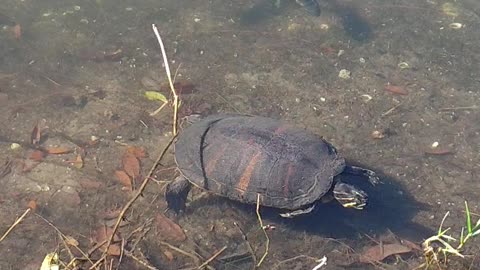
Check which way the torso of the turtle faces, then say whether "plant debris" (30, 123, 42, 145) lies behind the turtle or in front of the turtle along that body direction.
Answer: behind

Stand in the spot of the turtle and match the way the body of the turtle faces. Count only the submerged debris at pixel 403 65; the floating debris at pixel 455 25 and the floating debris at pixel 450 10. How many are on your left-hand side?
3

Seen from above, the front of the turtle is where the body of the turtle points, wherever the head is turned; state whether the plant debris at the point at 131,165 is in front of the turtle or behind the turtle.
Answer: behind

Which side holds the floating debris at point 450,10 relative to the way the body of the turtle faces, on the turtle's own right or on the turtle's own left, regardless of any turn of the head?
on the turtle's own left

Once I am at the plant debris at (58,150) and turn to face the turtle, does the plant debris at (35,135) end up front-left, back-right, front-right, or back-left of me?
back-left

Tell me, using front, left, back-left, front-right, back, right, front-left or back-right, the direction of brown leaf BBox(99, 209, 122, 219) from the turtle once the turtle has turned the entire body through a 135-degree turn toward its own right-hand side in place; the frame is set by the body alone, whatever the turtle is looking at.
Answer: front

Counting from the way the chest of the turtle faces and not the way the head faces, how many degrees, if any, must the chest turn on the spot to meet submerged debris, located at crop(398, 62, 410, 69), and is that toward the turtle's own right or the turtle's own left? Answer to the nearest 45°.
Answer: approximately 90° to the turtle's own left

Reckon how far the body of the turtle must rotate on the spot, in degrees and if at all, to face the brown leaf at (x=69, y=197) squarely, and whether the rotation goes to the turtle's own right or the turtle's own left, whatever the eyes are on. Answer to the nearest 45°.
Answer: approximately 135° to the turtle's own right

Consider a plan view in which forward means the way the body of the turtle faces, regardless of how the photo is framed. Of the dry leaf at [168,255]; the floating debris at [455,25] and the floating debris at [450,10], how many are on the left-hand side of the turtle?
2

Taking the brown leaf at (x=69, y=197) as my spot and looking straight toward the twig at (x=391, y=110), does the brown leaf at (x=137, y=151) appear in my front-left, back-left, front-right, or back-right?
front-left

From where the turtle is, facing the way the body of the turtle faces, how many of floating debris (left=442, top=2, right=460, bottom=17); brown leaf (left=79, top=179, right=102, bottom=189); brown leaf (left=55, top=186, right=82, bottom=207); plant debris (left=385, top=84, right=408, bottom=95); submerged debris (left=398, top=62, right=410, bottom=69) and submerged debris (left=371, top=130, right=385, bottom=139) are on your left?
4

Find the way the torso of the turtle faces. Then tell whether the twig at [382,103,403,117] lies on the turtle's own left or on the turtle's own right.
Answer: on the turtle's own left

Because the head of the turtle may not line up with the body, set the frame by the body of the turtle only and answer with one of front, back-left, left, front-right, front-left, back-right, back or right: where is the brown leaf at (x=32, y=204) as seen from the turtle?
back-right

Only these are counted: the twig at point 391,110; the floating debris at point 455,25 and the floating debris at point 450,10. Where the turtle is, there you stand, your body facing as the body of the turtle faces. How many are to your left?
3

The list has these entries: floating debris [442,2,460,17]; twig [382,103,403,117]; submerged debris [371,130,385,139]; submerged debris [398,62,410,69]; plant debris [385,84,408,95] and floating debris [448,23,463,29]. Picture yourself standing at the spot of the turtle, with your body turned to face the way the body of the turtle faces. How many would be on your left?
6

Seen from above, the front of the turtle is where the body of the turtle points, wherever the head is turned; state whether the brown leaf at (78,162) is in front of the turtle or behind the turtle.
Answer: behind

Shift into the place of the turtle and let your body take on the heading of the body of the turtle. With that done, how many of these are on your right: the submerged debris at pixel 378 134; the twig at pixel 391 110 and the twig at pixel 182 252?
1

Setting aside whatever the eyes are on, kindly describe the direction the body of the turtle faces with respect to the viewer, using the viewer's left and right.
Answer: facing the viewer and to the right of the viewer
